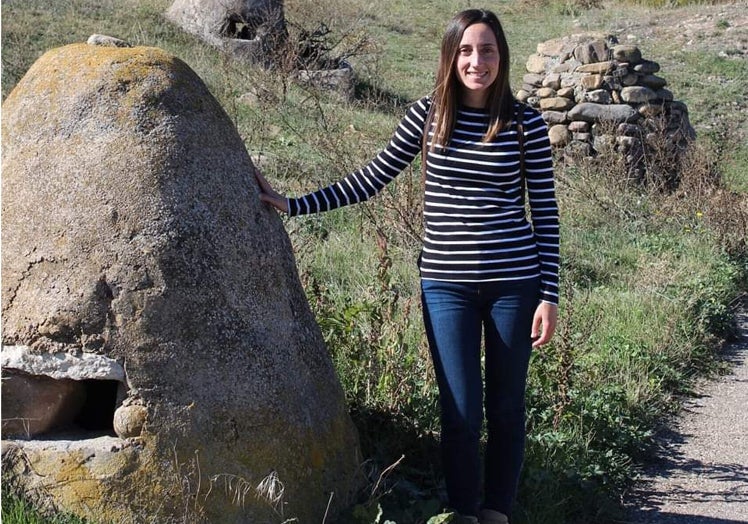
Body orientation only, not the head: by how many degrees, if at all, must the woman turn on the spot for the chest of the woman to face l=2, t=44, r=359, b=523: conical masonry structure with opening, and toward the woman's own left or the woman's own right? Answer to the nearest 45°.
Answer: approximately 45° to the woman's own right

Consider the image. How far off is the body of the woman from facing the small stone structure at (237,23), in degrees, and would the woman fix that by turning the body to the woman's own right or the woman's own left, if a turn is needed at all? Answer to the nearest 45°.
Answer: approximately 180°

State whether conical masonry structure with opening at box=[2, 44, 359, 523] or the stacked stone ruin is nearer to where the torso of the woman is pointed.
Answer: the conical masonry structure with opening

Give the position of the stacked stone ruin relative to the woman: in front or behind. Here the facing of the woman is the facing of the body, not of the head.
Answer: behind

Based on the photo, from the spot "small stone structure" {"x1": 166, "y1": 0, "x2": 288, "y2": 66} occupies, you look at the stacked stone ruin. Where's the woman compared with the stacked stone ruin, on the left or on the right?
right

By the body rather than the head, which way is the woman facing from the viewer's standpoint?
toward the camera

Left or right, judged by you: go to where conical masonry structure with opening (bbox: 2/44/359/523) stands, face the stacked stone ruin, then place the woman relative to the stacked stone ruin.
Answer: right

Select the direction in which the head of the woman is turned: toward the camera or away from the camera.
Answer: toward the camera
